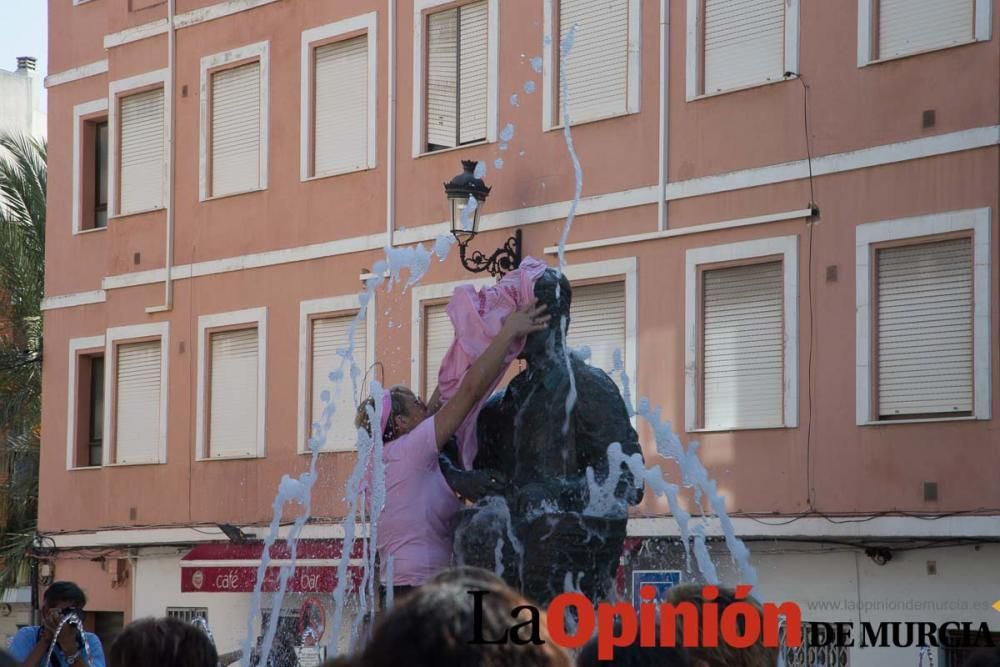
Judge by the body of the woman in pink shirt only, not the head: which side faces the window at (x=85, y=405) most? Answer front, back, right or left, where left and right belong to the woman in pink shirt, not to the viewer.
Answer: left

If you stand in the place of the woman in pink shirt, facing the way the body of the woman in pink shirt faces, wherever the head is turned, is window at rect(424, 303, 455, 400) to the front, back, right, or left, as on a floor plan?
left

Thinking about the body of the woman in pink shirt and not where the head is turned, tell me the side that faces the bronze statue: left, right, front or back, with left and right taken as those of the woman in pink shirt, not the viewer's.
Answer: front

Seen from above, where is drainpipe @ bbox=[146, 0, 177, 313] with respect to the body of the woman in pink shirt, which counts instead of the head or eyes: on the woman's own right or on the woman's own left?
on the woman's own left

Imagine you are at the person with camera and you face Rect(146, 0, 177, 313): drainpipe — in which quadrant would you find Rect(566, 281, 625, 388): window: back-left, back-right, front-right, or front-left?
front-right

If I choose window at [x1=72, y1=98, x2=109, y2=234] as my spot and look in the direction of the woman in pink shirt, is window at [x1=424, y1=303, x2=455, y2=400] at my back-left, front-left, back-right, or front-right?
front-left

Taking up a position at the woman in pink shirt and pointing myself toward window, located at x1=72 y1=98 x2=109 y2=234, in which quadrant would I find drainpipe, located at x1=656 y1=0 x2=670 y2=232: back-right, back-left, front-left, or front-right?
front-right

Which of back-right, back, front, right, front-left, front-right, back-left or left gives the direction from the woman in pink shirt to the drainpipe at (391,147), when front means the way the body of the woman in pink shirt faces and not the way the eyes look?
left

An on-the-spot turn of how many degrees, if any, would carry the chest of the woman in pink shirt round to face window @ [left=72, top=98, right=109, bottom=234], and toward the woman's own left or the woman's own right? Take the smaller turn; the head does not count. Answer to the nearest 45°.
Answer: approximately 90° to the woman's own left

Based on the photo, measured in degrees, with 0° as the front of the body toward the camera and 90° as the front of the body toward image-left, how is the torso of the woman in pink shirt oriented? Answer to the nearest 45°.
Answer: approximately 270°

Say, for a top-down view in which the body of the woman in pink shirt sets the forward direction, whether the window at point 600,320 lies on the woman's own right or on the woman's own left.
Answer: on the woman's own left

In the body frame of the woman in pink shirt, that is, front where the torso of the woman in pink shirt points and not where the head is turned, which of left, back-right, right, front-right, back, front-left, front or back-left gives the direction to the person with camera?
back

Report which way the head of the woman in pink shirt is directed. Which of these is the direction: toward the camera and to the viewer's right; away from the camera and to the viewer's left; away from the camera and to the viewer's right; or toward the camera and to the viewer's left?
away from the camera and to the viewer's right

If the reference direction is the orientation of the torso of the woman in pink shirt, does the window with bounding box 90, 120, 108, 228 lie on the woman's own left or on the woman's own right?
on the woman's own left

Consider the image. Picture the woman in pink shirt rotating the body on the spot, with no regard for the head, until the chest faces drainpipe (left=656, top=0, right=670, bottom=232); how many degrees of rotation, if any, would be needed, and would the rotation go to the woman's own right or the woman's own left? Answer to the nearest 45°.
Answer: approximately 90° to the woman's own left

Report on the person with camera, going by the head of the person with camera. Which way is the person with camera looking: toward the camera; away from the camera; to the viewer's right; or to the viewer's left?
toward the camera
